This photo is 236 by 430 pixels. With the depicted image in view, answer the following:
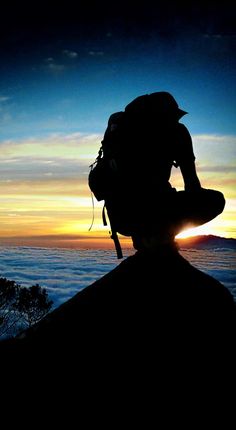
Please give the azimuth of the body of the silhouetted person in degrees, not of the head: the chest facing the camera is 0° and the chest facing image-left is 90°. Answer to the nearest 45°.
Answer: approximately 225°

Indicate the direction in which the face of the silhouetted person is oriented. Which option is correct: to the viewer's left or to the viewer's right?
to the viewer's right
